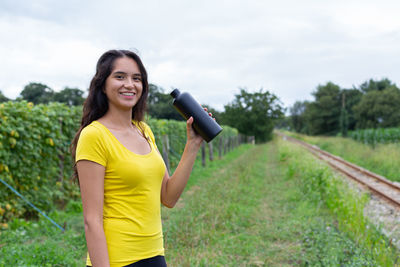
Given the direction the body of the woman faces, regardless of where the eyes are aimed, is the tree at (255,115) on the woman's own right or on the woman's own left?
on the woman's own left

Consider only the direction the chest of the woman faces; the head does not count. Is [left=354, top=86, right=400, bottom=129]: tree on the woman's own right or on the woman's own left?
on the woman's own left

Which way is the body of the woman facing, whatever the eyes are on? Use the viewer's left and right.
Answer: facing the viewer and to the right of the viewer

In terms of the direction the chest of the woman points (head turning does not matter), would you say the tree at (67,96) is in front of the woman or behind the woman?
behind

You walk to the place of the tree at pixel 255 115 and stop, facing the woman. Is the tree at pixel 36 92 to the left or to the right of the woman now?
right

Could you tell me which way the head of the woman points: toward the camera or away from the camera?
toward the camera

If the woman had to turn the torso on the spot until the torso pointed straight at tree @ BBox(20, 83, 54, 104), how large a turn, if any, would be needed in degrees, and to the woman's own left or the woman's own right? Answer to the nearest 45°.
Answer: approximately 135° to the woman's own left
